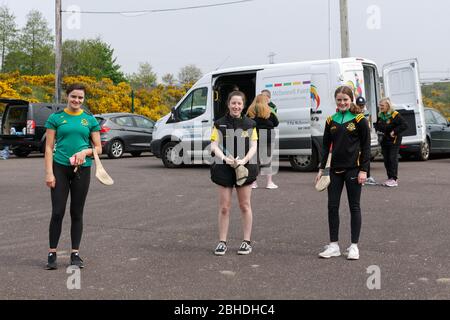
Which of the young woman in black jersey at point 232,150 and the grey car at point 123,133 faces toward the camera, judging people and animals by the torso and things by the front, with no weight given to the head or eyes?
the young woman in black jersey

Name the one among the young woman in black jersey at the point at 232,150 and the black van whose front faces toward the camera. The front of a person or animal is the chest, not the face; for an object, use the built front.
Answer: the young woman in black jersey

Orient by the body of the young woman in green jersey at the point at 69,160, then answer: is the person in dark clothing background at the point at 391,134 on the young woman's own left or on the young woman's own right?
on the young woman's own left

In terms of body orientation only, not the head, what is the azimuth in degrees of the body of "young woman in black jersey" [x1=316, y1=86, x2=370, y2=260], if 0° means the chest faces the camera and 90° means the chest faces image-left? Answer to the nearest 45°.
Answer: approximately 45°

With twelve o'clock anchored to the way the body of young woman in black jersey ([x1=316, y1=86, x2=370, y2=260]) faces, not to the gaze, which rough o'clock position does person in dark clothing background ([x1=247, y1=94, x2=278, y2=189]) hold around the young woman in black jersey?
The person in dark clothing background is roughly at 4 o'clock from the young woman in black jersey.

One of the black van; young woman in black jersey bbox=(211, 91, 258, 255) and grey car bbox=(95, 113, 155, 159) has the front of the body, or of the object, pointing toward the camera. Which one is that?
the young woman in black jersey

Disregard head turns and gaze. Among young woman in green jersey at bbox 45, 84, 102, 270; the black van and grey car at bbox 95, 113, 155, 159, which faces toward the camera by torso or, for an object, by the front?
the young woman in green jersey

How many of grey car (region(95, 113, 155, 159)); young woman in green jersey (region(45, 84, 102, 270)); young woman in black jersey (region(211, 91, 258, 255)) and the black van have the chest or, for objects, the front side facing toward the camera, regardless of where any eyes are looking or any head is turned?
2

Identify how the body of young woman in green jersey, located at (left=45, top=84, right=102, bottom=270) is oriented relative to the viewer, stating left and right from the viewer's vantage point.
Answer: facing the viewer

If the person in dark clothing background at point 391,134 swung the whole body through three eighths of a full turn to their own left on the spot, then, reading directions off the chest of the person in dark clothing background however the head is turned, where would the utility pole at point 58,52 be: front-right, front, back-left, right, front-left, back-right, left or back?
back-left

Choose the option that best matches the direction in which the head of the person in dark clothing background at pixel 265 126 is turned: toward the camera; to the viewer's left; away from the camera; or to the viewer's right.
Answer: away from the camera

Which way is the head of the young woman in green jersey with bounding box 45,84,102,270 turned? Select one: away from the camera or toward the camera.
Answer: toward the camera

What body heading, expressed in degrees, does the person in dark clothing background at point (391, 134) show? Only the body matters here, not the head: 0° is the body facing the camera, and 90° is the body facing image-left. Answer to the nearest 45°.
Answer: approximately 45°

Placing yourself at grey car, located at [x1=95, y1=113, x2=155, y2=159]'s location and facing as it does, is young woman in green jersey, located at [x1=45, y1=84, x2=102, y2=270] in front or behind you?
behind

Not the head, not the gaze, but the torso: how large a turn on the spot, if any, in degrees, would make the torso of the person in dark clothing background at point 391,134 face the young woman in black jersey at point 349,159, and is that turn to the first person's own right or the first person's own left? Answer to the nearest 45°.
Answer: approximately 45° to the first person's own left

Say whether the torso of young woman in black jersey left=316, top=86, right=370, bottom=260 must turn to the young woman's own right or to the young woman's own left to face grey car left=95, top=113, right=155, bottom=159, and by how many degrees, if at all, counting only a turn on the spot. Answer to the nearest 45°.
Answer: approximately 90° to the young woman's own right

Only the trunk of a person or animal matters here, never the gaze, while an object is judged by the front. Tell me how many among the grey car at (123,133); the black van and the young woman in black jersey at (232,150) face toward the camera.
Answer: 1
